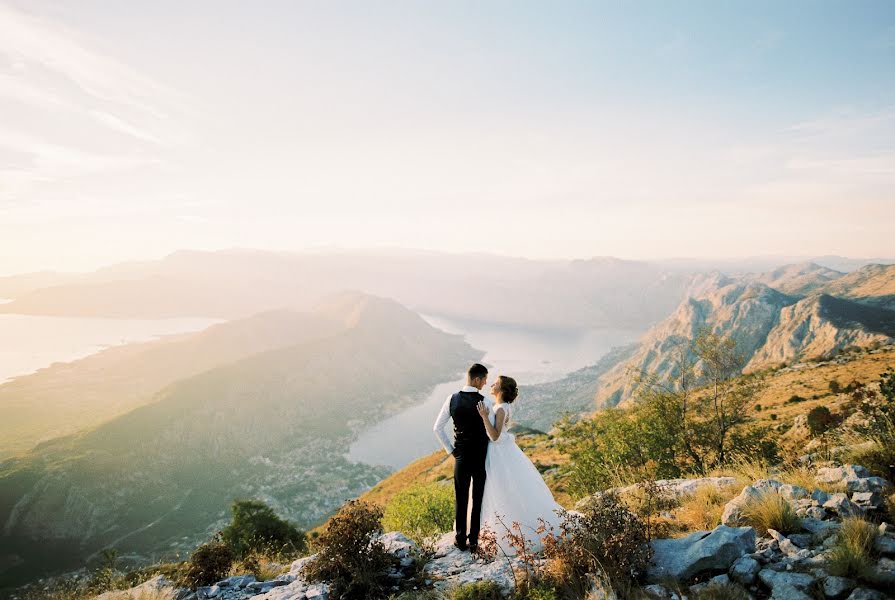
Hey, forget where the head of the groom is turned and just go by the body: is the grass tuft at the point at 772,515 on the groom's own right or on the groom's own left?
on the groom's own right

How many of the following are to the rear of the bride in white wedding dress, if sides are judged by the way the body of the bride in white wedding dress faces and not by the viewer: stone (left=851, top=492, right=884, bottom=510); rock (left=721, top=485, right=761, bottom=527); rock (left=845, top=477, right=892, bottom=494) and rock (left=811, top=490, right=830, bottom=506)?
4

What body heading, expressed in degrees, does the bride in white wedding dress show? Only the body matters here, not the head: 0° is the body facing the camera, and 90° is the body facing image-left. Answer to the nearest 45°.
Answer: approximately 90°

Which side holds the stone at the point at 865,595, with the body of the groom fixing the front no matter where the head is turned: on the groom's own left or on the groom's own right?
on the groom's own right

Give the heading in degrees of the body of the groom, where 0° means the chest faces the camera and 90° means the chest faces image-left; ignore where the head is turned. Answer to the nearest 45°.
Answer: approximately 225°

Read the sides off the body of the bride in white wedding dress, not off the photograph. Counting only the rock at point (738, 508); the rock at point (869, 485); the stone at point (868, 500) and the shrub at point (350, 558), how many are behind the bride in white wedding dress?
3

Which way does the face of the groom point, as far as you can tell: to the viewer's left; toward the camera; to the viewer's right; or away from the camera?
to the viewer's right

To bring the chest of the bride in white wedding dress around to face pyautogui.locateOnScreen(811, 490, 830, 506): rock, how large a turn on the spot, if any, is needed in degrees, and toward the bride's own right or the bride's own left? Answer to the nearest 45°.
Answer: approximately 180°

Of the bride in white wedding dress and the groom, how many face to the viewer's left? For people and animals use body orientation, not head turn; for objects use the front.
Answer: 1

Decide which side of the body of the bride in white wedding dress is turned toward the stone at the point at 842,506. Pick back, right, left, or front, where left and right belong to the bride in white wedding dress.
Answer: back

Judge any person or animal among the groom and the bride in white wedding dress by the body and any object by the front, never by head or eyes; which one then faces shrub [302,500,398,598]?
the bride in white wedding dress

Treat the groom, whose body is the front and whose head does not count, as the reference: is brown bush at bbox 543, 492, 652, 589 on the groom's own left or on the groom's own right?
on the groom's own right
